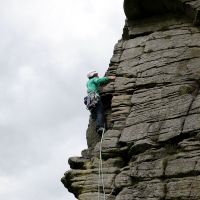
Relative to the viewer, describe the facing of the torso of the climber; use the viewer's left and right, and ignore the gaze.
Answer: facing away from the viewer and to the right of the viewer
